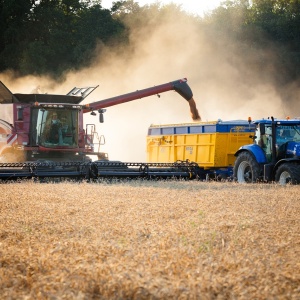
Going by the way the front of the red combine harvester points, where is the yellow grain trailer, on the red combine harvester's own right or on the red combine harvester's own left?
on the red combine harvester's own left

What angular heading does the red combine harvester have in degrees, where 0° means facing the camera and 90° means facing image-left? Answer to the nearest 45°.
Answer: approximately 0°

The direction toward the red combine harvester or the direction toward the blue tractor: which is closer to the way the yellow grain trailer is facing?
the blue tractor

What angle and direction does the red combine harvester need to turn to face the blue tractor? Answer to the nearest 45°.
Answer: approximately 45° to its left

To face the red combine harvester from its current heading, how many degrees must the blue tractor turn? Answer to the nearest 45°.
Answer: approximately 135° to its right

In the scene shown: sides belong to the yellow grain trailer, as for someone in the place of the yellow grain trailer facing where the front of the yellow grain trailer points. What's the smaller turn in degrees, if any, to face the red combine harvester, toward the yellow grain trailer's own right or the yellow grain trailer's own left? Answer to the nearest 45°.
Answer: approximately 135° to the yellow grain trailer's own right

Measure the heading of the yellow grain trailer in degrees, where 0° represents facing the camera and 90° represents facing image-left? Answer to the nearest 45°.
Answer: approximately 315°

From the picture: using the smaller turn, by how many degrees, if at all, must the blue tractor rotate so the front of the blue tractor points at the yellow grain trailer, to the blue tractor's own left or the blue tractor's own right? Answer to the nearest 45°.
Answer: approximately 180°
